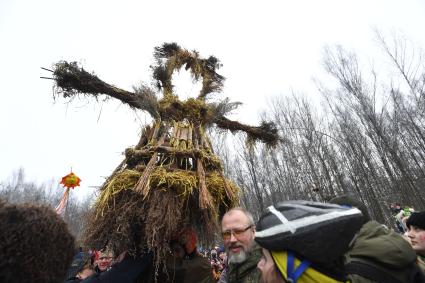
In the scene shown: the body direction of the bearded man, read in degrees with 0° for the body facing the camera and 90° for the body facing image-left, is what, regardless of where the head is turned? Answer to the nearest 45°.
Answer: approximately 45°

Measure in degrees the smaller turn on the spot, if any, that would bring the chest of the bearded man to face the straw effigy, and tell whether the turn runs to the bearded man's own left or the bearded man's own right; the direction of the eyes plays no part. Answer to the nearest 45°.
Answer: approximately 135° to the bearded man's own right
